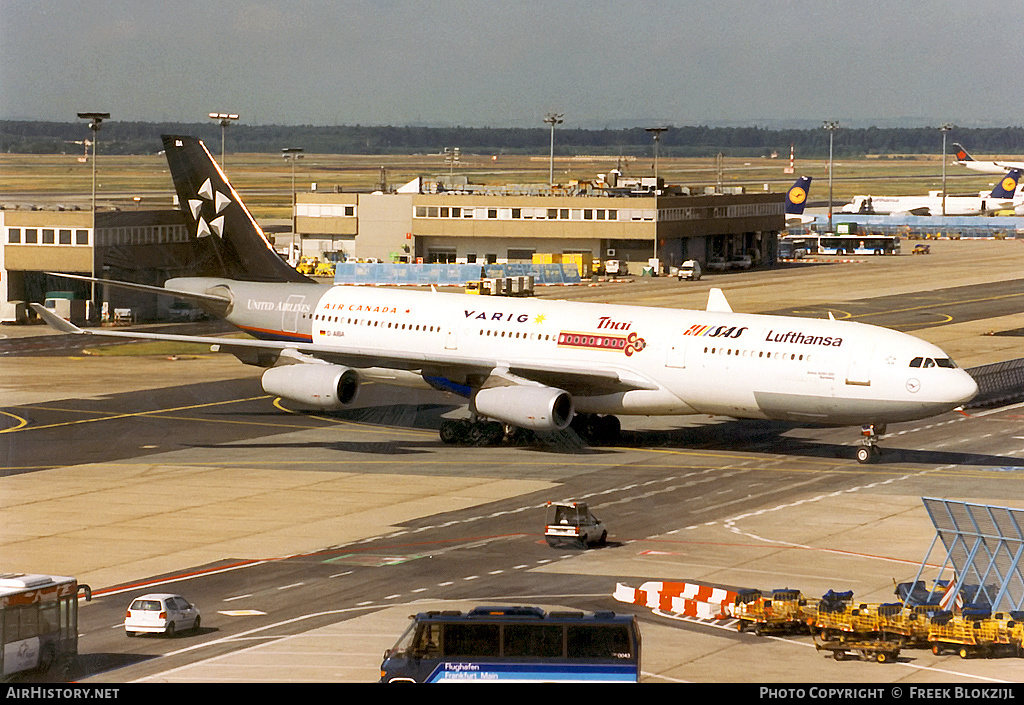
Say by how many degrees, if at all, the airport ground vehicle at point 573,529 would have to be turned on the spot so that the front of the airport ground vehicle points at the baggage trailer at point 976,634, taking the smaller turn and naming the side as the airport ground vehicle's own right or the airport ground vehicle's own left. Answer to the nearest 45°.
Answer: approximately 90° to the airport ground vehicle's own right

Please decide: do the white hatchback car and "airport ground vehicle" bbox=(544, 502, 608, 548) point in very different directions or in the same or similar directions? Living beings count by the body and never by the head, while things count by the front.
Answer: same or similar directions

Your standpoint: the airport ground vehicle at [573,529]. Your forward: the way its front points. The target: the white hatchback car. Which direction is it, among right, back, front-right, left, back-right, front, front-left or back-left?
back

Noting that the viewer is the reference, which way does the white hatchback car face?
facing away from the viewer and to the right of the viewer

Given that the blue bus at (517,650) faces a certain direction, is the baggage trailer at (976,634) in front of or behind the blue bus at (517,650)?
behind

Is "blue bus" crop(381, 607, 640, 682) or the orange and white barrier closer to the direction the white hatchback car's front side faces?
the orange and white barrier

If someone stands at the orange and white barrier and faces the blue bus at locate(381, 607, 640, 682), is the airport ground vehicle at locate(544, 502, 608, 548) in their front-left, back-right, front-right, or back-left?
back-right

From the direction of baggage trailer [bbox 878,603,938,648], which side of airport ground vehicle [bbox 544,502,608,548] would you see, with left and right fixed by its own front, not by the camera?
right

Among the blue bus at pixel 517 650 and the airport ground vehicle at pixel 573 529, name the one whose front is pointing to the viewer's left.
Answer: the blue bus

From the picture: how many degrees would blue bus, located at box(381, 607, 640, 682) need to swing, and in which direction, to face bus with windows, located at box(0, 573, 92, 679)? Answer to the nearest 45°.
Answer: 0° — it already faces it

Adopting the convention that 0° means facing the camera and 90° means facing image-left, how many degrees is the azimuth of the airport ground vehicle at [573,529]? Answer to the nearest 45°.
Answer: approximately 225°
